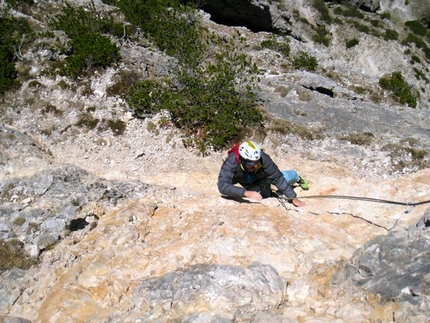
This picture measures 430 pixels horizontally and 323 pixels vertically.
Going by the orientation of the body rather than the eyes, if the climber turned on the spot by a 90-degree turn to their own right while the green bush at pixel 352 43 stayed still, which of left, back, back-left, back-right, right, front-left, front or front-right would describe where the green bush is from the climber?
right

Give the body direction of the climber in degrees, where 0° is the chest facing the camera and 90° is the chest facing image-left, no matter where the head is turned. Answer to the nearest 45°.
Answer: approximately 0°

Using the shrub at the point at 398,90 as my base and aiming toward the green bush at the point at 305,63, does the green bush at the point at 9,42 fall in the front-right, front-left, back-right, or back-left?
front-left

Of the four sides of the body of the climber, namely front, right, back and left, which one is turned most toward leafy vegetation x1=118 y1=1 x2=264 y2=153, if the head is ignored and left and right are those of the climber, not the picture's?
back

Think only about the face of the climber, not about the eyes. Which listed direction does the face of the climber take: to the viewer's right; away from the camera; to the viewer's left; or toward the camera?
toward the camera

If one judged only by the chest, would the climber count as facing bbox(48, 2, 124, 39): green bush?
no

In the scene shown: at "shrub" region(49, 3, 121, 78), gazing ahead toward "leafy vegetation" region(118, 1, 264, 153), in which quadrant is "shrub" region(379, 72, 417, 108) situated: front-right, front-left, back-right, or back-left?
front-left

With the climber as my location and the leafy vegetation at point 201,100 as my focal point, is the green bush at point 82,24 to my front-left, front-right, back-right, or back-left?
front-left

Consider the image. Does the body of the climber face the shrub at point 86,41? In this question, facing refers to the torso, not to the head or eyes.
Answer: no

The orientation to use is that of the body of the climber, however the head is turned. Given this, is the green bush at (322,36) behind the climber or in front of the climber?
behind

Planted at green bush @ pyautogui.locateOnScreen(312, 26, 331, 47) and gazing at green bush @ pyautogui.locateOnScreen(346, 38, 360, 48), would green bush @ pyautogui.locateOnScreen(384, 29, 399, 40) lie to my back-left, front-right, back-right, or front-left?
front-left

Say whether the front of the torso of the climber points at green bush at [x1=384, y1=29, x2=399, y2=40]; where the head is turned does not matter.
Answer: no

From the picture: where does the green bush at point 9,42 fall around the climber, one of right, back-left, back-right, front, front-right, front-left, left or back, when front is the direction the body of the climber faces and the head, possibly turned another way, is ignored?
back-right

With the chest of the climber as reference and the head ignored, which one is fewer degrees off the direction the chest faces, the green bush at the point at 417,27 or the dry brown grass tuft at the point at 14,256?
the dry brown grass tuft

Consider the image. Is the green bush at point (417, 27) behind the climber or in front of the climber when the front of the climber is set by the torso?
behind
